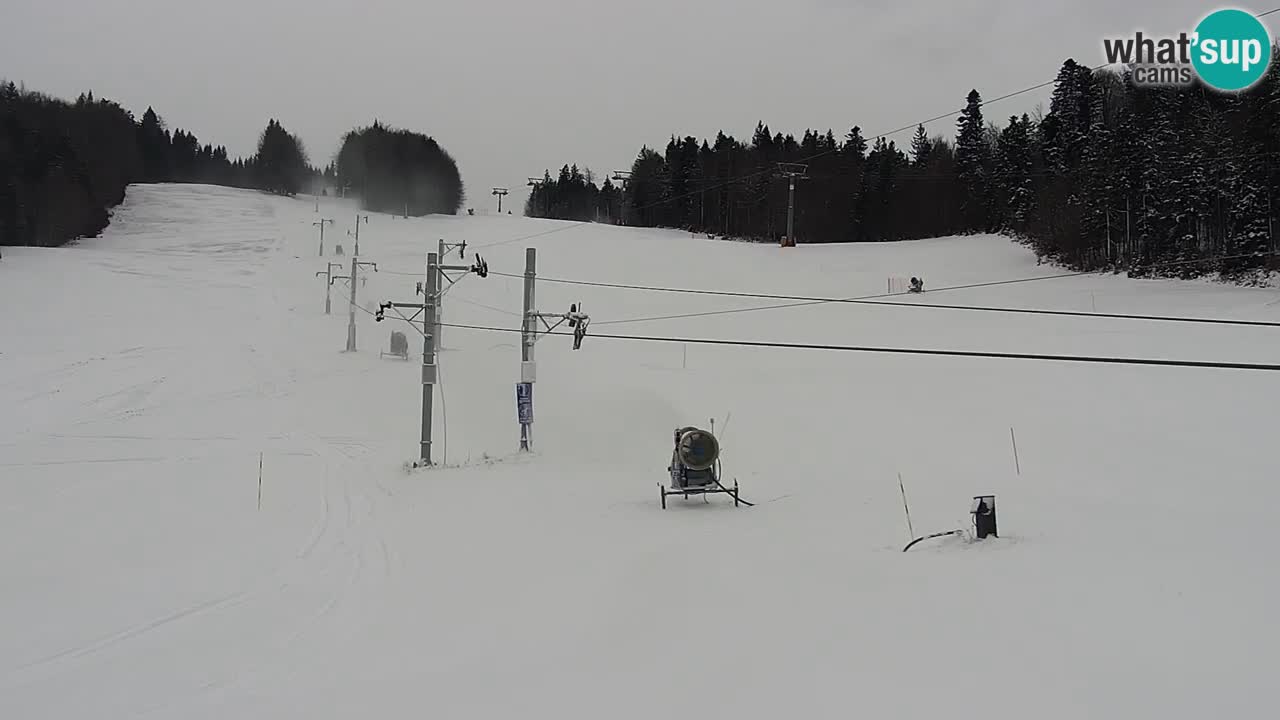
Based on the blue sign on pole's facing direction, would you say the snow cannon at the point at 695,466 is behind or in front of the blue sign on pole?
in front
